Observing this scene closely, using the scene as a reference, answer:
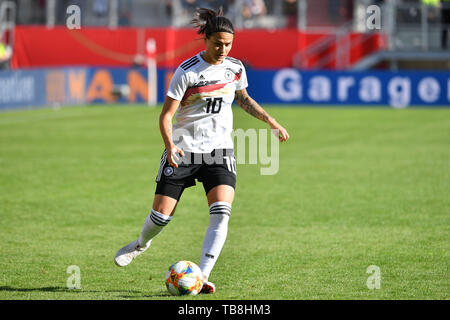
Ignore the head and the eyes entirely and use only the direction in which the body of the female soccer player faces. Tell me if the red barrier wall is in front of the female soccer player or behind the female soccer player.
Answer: behind

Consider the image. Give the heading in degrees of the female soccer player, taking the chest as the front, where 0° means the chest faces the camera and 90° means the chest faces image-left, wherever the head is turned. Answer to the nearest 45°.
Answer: approximately 315°
